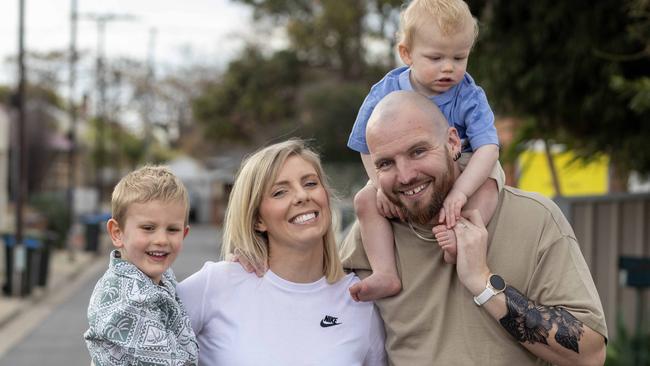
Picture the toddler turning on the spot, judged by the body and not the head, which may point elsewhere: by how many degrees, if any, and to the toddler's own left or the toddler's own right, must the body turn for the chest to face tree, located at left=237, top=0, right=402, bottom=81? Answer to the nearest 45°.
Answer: approximately 180°

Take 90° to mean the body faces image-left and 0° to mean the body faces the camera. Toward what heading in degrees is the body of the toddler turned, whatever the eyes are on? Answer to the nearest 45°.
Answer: approximately 0°

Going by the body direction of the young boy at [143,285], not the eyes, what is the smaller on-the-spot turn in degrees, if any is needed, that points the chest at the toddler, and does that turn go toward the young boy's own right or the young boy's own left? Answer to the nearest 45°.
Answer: approximately 45° to the young boy's own left

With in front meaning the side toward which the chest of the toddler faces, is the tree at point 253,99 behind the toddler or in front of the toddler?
behind
